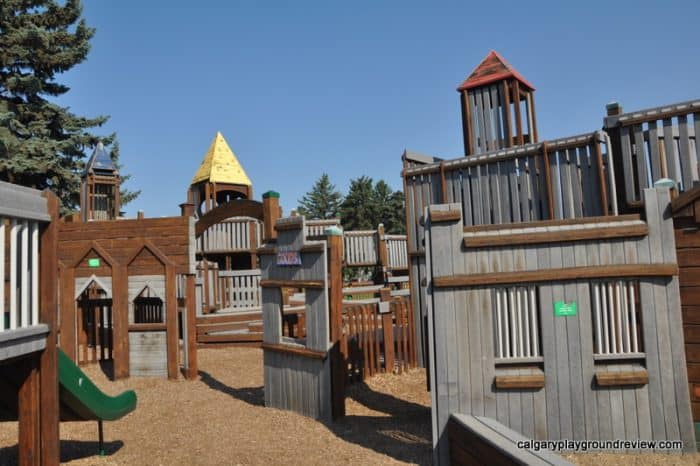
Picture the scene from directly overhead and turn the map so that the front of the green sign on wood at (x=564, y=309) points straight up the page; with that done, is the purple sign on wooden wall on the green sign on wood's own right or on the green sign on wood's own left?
on the green sign on wood's own right

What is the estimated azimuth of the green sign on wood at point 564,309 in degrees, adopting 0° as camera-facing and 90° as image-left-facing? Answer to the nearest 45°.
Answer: approximately 0°

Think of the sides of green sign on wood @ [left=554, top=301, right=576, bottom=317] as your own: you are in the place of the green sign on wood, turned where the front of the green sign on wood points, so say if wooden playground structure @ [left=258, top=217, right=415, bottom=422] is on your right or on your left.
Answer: on your right

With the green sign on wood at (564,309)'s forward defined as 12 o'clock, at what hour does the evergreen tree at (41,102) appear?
The evergreen tree is roughly at 4 o'clock from the green sign on wood.

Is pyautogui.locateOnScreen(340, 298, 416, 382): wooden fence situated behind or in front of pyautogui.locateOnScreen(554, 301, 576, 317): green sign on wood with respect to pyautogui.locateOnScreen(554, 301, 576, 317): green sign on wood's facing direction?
behind
